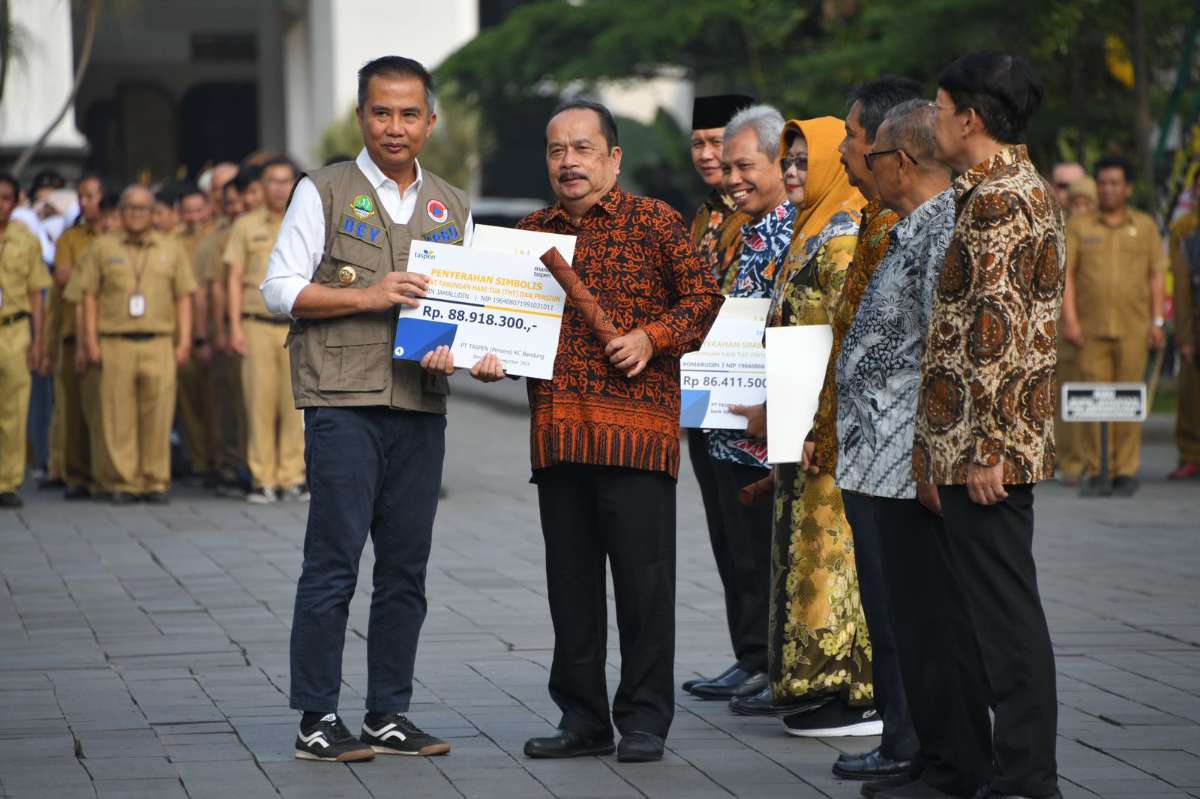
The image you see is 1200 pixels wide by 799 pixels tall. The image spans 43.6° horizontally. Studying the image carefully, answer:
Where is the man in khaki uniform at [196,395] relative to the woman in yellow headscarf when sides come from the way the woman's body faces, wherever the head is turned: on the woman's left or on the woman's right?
on the woman's right

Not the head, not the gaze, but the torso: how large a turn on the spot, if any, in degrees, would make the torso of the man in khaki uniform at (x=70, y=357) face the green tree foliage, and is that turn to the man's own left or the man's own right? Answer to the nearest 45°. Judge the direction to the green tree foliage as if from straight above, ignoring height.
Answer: approximately 135° to the man's own left

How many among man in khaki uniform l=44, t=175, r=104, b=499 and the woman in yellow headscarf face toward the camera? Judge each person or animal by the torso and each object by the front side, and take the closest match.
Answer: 1

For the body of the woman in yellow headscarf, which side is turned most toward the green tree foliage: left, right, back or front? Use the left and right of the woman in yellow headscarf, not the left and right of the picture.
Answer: right

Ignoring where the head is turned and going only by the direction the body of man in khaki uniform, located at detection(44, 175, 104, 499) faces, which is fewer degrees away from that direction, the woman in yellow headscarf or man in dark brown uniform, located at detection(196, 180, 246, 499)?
the woman in yellow headscarf

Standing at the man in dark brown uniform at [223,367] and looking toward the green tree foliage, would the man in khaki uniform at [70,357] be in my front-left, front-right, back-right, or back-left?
back-left

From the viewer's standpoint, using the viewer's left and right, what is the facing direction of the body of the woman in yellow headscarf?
facing to the left of the viewer
